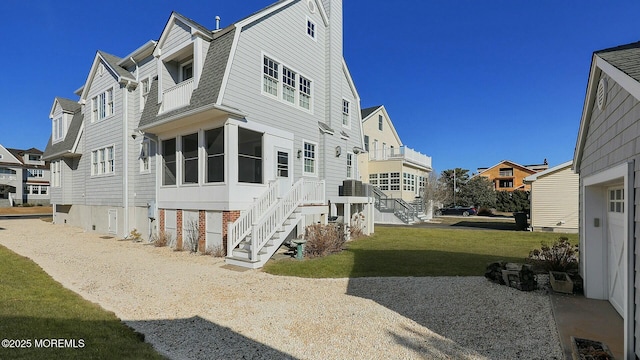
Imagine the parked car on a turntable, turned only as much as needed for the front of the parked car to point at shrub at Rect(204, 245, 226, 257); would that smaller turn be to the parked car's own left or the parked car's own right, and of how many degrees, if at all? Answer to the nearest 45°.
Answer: approximately 90° to the parked car's own left

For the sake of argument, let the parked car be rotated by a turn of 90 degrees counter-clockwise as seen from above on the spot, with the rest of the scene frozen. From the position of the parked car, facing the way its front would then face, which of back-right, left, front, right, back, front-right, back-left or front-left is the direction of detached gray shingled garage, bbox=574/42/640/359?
front

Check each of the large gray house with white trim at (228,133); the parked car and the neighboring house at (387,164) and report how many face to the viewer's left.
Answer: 1

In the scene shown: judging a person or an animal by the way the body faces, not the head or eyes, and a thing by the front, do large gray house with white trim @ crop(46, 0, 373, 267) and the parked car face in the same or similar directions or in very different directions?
very different directions

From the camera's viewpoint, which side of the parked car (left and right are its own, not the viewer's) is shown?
left

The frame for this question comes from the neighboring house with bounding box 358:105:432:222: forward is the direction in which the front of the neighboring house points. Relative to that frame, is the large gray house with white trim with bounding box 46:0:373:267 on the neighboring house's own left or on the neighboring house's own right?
on the neighboring house's own right
